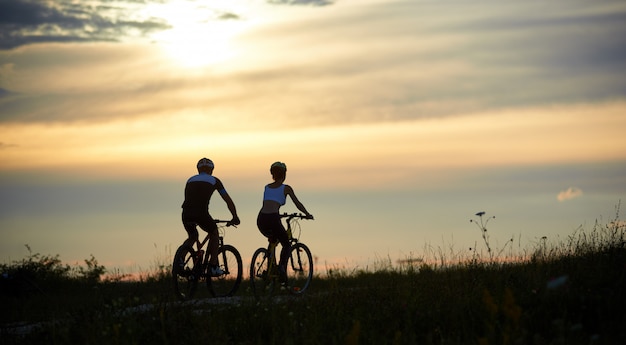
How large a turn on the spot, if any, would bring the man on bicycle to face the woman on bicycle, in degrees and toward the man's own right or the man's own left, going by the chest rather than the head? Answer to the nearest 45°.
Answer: approximately 45° to the man's own right

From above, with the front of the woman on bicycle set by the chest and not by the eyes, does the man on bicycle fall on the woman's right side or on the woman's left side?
on the woman's left side

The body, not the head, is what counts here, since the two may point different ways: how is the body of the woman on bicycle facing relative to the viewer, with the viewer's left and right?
facing away from the viewer and to the right of the viewer

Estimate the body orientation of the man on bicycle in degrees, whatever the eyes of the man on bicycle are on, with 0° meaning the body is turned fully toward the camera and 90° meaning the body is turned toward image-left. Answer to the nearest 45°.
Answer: approximately 225°
